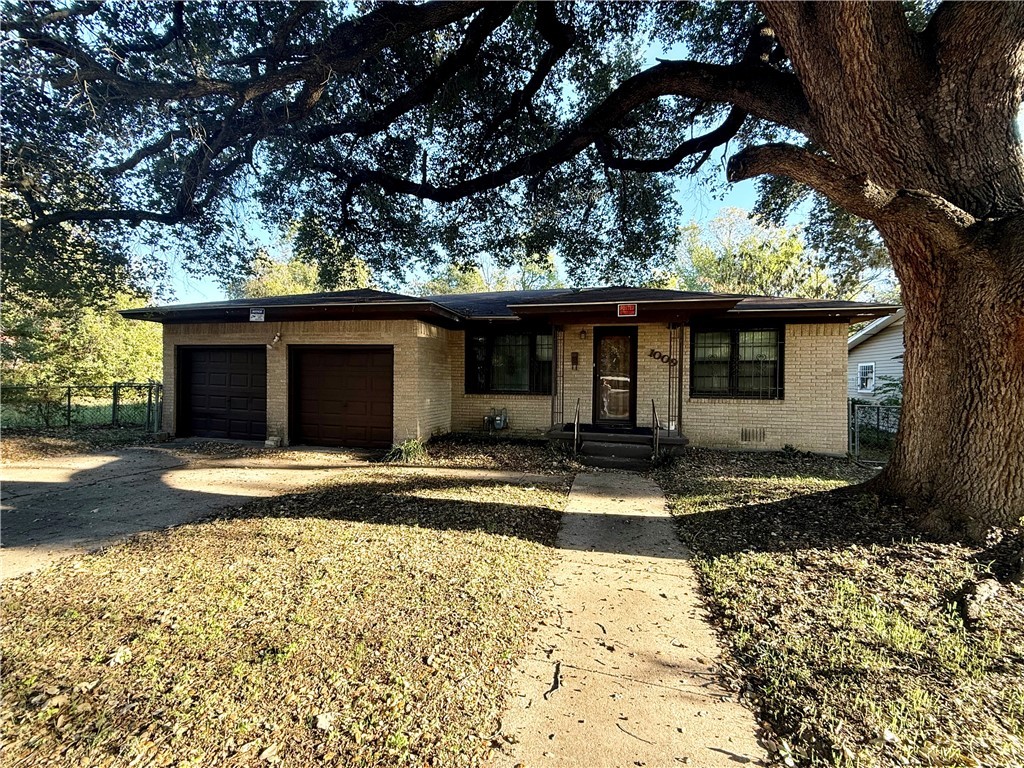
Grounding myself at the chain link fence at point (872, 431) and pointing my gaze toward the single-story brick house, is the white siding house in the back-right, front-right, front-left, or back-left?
back-right

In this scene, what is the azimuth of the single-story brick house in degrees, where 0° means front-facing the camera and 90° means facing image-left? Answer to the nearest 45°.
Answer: approximately 0°

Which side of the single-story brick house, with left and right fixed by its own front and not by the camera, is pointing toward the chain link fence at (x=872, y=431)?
left

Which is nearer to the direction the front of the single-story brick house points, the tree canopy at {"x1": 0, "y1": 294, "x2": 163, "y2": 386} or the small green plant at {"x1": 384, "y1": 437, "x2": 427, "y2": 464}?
the small green plant

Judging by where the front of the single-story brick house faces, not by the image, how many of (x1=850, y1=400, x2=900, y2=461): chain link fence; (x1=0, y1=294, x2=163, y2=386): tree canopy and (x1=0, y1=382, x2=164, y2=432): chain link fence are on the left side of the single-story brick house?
1

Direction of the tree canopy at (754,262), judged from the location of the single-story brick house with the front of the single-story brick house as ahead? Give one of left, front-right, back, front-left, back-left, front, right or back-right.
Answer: back-left

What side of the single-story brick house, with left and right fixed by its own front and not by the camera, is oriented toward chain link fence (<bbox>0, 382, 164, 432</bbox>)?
right

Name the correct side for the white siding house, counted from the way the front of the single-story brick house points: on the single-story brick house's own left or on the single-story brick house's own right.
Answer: on the single-story brick house's own left

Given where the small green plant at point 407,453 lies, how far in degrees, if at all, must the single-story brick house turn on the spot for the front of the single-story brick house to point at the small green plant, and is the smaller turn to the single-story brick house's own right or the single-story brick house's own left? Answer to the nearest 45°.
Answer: approximately 45° to the single-story brick house's own right
